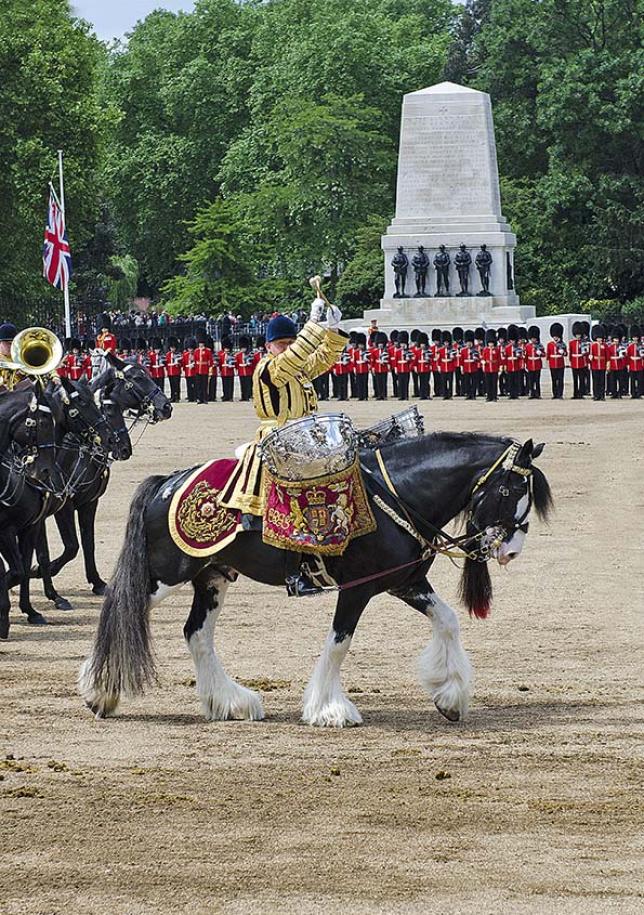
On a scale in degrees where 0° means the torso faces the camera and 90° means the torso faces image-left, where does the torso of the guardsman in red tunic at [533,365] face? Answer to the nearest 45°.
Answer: approximately 0°

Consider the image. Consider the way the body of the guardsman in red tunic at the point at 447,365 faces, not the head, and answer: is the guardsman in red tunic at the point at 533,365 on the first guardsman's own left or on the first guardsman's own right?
on the first guardsman's own left

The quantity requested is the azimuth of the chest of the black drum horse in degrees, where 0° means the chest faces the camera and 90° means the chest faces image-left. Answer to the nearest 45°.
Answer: approximately 270°

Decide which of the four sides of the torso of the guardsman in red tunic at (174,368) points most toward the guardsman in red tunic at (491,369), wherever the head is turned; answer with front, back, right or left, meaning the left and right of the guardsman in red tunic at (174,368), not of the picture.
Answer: left

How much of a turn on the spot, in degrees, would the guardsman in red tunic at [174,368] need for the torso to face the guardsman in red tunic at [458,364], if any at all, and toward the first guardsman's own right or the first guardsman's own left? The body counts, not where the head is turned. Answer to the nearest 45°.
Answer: approximately 90° to the first guardsman's own left

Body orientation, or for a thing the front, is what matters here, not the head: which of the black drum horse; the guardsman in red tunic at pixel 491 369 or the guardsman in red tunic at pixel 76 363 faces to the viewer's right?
the black drum horse

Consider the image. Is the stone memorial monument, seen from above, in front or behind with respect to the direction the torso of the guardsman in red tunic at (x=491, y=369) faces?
behind
